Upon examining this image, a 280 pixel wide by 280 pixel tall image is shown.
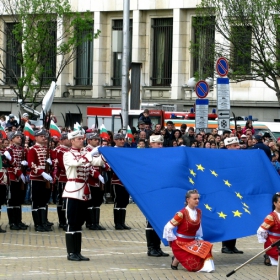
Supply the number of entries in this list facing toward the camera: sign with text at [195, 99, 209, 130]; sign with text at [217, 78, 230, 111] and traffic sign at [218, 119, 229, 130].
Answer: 3

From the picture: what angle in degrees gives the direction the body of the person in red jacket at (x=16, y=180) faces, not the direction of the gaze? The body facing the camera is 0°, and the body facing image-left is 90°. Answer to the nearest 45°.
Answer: approximately 315°

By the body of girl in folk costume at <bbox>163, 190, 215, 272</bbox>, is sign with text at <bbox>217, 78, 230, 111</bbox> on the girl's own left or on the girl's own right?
on the girl's own left

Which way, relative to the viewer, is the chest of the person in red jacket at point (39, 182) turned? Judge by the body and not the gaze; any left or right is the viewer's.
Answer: facing the viewer and to the right of the viewer

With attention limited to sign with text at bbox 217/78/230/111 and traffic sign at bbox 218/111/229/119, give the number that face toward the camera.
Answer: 2

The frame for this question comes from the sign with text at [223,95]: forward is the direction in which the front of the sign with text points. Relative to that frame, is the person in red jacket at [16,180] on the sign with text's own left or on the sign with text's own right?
on the sign with text's own right

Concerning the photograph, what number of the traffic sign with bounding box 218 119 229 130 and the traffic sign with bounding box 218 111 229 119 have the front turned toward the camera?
2
